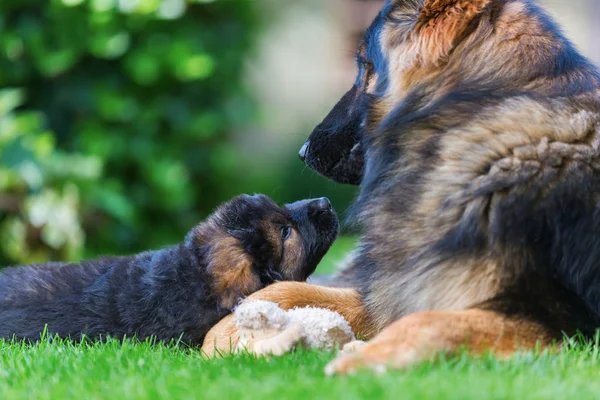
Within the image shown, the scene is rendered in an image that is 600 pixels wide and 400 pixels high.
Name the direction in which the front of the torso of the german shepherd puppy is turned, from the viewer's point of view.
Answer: to the viewer's right

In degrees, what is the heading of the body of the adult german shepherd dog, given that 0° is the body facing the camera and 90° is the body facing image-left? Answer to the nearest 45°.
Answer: approximately 90°

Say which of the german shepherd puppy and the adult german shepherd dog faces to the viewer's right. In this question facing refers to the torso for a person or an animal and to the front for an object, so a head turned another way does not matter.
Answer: the german shepherd puppy

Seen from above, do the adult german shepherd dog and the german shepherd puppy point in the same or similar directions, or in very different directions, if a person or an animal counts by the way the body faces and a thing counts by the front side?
very different directions

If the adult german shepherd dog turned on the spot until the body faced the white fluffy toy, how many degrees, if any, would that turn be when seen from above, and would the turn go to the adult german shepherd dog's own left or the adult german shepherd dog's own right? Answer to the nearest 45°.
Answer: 0° — it already faces it

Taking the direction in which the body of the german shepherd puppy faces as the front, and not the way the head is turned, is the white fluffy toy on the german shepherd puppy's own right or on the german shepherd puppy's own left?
on the german shepherd puppy's own right

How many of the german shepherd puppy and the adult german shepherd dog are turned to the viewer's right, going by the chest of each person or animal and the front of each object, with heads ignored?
1
